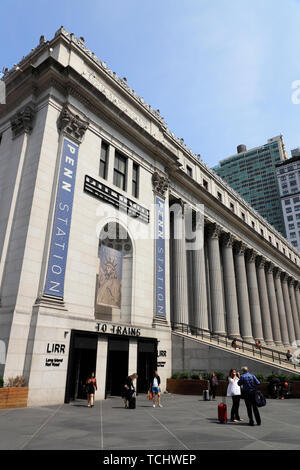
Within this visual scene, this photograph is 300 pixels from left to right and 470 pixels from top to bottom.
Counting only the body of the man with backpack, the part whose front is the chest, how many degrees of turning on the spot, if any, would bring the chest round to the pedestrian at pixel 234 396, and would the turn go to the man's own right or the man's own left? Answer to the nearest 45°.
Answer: approximately 45° to the man's own left

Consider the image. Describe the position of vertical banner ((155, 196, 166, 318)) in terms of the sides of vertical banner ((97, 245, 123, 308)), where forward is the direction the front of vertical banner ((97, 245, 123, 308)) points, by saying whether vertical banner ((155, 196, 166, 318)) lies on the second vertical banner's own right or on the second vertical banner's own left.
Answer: on the second vertical banner's own left

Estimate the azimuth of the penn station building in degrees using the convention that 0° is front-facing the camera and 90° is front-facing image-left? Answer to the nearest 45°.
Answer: approximately 315°

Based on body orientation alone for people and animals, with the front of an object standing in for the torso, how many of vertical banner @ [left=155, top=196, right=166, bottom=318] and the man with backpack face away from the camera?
1

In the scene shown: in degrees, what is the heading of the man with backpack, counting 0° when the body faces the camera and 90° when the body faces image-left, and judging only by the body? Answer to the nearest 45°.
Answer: approximately 180°

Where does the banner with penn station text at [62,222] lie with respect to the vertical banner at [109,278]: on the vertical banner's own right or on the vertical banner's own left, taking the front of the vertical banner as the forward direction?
on the vertical banner's own right

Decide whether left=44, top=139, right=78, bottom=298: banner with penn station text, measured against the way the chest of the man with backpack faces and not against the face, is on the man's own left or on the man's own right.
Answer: on the man's own left
